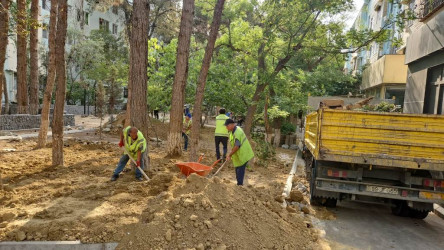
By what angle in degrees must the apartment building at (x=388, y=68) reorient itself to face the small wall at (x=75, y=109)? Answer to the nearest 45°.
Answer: approximately 45° to its right

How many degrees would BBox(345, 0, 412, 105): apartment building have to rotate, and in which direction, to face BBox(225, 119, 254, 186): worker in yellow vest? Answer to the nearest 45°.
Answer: approximately 45° to its left

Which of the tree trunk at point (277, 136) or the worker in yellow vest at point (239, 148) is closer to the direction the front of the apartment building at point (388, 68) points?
the tree trunk

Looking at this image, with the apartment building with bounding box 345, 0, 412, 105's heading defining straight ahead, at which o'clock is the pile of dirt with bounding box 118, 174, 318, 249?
The pile of dirt is roughly at 11 o'clock from the apartment building.

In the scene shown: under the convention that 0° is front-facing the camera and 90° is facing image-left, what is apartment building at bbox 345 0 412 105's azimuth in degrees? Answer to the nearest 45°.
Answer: approximately 45°

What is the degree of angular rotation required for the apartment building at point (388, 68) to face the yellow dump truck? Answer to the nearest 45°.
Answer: approximately 45° to its left

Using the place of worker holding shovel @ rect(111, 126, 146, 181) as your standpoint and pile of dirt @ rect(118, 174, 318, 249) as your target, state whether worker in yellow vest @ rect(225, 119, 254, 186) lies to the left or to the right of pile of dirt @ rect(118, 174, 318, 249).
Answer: left

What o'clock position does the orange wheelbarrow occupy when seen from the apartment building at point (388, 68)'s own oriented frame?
The orange wheelbarrow is roughly at 11 o'clock from the apartment building.

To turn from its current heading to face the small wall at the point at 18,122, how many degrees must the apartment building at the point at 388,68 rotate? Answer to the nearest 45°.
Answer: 0° — it already faces it
